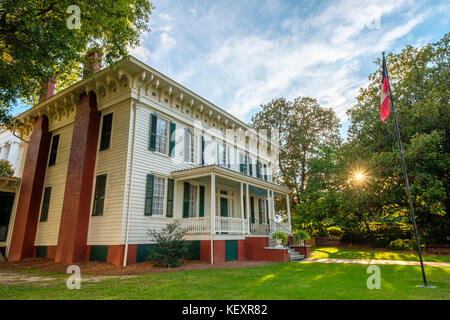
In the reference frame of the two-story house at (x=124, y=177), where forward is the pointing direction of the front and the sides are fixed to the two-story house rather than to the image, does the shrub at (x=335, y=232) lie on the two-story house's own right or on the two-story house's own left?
on the two-story house's own left

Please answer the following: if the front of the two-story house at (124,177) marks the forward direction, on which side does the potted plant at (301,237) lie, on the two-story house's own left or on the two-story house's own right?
on the two-story house's own left

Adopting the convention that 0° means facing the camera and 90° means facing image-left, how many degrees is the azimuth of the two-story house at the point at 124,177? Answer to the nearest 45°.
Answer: approximately 315°

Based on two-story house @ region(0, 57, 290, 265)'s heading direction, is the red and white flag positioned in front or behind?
in front

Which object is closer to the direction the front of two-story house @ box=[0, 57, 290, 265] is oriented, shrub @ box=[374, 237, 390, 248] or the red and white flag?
the red and white flag

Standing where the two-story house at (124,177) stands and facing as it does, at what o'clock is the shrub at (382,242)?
The shrub is roughly at 10 o'clock from the two-story house.

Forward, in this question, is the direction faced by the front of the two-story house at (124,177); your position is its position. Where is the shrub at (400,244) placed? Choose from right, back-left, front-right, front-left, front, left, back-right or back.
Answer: front-left

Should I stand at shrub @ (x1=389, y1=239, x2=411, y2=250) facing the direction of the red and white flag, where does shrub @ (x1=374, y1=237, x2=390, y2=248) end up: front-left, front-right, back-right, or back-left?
back-right
